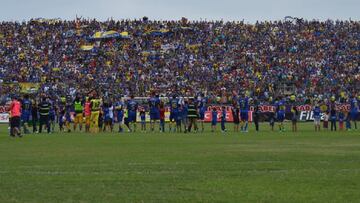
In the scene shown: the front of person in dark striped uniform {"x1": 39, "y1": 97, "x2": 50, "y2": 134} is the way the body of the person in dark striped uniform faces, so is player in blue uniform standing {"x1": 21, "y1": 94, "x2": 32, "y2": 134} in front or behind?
in front
